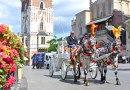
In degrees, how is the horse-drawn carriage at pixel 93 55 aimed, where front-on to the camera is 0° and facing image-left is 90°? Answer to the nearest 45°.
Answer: approximately 315°

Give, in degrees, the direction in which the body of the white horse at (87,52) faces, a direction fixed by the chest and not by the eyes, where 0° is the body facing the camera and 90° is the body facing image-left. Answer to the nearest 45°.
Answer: approximately 315°

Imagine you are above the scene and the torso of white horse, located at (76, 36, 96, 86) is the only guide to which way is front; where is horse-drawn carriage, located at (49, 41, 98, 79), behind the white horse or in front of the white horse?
behind
